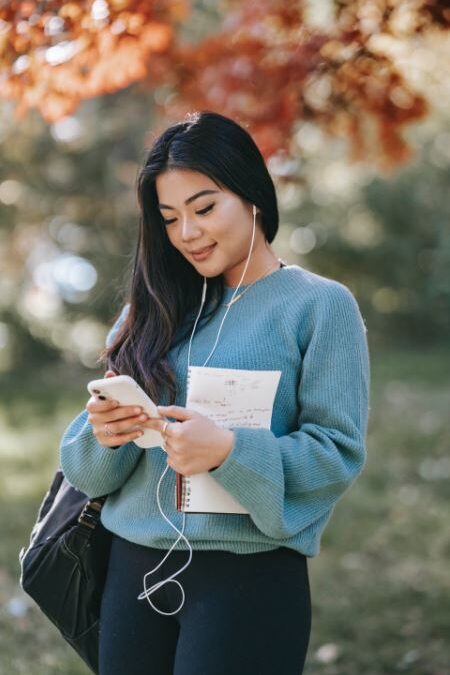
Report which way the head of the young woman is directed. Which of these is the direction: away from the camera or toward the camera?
toward the camera

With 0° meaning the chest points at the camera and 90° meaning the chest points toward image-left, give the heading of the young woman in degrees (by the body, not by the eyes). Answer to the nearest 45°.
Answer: approximately 45°

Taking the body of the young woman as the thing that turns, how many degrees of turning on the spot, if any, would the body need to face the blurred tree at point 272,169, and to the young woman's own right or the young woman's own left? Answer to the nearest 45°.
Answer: approximately 135° to the young woman's own right
